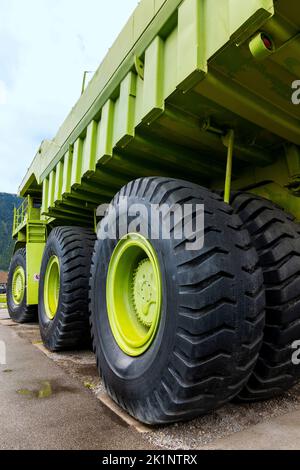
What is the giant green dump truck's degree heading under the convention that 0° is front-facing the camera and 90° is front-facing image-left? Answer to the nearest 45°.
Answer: approximately 135°
